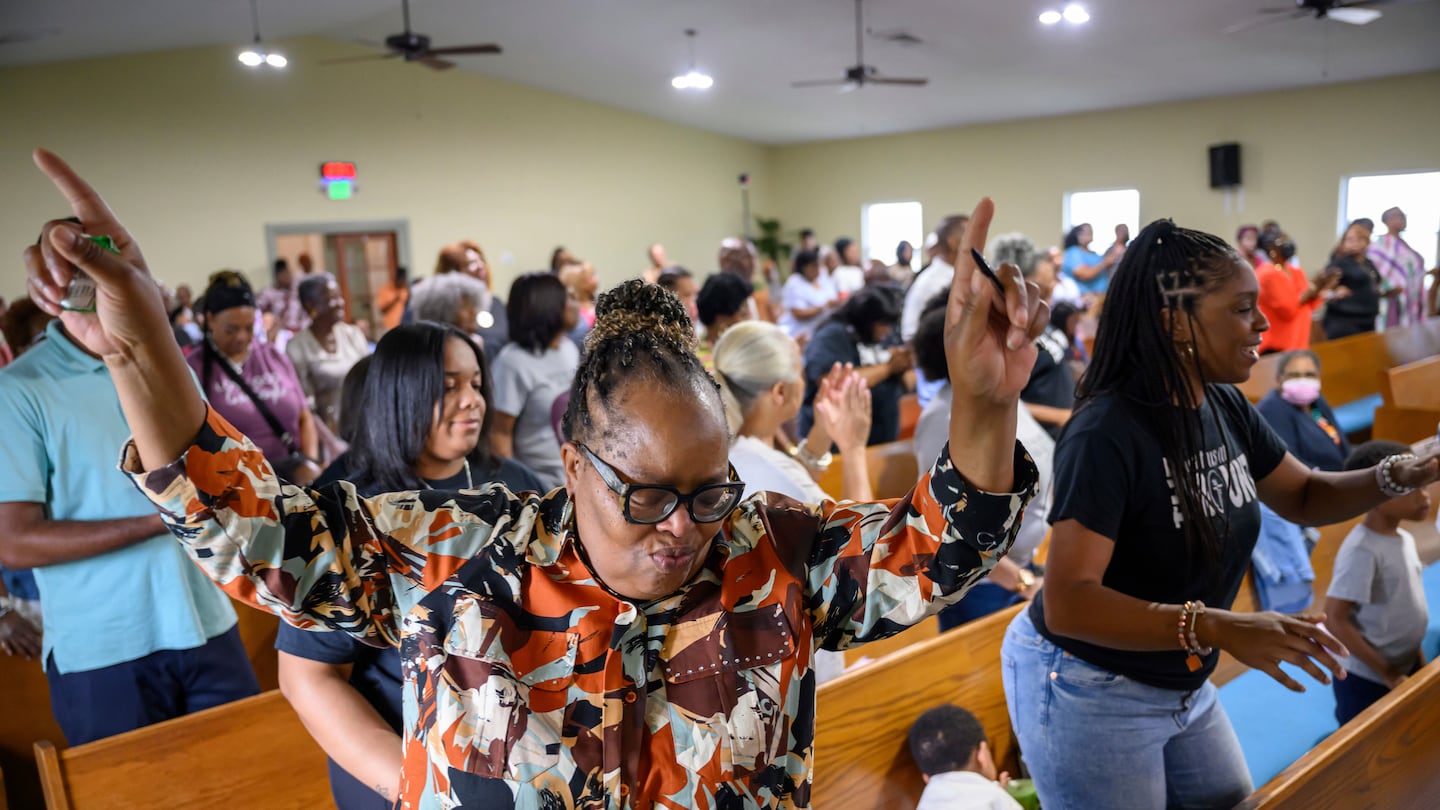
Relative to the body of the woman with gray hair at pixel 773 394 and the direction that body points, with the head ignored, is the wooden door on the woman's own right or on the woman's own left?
on the woman's own left

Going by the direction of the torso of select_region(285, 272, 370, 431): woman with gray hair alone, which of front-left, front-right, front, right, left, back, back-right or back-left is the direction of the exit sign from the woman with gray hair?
back-left

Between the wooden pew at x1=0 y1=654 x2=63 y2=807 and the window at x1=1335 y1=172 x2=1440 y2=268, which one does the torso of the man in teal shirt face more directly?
the window

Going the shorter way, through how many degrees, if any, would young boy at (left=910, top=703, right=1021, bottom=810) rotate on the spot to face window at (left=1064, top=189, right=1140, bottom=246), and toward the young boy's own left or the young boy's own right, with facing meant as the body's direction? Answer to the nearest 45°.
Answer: approximately 45° to the young boy's own left

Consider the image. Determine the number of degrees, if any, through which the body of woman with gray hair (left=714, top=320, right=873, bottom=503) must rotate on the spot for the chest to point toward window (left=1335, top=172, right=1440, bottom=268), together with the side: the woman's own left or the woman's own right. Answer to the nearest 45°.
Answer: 0° — they already face it

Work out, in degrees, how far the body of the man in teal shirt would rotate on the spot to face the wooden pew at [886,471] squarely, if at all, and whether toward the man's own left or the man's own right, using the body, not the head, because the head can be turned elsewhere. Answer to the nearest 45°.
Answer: approximately 45° to the man's own left

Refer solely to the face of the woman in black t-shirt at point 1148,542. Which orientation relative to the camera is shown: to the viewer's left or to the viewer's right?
to the viewer's right

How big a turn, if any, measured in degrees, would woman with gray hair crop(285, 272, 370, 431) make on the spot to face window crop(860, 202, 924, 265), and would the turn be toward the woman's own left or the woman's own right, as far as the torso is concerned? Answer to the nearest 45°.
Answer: approximately 90° to the woman's own left

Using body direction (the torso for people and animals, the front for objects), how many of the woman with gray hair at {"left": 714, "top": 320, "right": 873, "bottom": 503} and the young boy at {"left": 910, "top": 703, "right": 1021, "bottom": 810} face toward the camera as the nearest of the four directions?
0

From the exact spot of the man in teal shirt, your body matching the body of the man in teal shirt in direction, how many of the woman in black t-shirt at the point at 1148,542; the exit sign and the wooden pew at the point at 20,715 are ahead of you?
1

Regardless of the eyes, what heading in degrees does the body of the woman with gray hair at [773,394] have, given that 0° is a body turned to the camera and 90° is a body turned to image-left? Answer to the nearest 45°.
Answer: approximately 225°

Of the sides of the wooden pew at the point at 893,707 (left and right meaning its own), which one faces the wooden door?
back
